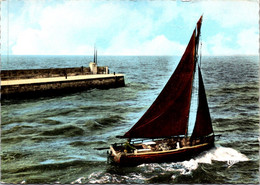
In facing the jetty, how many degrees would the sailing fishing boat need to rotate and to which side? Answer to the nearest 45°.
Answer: approximately 90° to its left

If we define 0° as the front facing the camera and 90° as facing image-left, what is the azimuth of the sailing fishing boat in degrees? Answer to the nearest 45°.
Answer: approximately 225°
